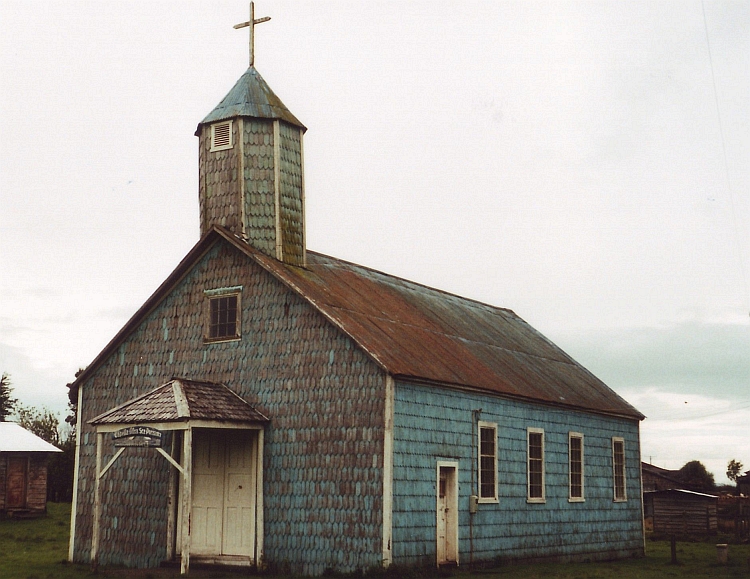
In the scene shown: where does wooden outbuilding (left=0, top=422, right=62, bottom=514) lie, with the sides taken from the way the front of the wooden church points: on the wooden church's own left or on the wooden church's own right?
on the wooden church's own right

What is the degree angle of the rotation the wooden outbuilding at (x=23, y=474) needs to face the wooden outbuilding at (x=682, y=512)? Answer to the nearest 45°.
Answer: approximately 90° to its left

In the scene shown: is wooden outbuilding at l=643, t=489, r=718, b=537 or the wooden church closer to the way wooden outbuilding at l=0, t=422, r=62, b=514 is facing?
the wooden church

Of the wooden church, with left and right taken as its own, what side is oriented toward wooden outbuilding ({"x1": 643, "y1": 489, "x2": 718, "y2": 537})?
back

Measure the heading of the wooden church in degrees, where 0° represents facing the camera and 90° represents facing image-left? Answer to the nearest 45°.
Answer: approximately 45°

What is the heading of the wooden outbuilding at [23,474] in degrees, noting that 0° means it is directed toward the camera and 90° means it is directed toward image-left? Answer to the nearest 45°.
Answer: approximately 0°
